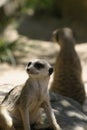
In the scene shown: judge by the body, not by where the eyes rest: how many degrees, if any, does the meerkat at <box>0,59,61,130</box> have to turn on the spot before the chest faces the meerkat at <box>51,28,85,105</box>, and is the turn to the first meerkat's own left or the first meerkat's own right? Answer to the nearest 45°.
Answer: approximately 135° to the first meerkat's own left

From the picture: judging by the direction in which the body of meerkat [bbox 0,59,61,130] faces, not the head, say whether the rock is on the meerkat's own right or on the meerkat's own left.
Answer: on the meerkat's own left
